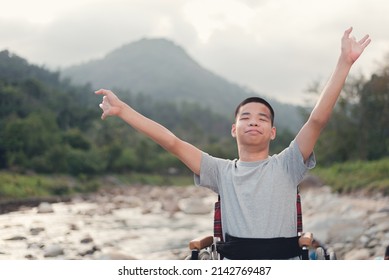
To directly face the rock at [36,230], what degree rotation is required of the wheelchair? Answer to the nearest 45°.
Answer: approximately 135° to its right

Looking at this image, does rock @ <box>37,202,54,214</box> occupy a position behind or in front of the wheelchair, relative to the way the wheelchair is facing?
behind

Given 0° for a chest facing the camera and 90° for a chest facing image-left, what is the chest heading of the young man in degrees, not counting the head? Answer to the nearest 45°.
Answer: approximately 0°
